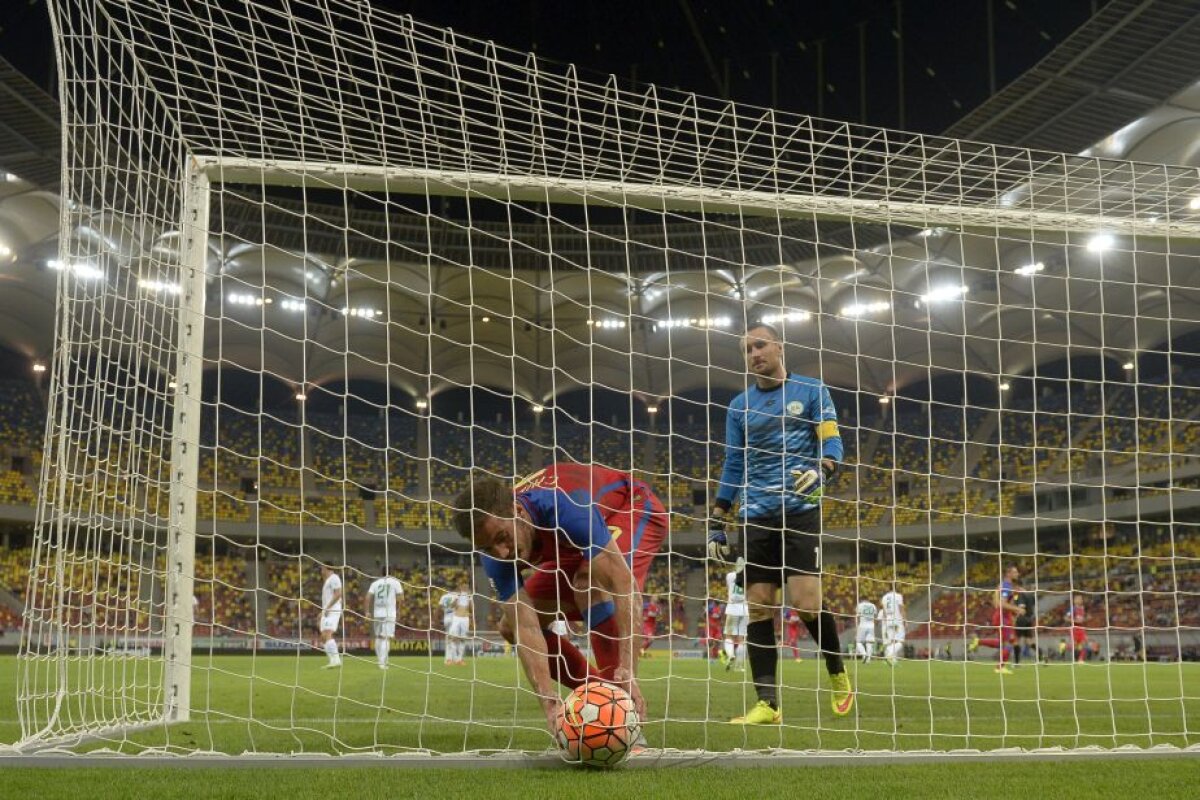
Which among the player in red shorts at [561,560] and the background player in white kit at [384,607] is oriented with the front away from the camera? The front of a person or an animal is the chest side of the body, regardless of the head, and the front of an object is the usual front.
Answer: the background player in white kit

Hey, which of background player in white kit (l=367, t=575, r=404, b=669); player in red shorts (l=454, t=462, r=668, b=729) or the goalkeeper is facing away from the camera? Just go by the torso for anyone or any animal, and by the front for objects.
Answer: the background player in white kit

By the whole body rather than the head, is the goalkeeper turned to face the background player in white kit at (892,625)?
no

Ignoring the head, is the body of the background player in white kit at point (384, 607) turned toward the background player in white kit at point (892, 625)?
no

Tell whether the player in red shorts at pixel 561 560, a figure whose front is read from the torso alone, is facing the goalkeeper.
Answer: no

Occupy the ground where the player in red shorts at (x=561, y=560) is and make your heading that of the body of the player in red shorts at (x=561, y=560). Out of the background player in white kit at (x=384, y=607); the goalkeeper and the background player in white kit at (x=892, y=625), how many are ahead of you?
0

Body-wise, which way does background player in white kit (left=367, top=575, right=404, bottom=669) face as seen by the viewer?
away from the camera

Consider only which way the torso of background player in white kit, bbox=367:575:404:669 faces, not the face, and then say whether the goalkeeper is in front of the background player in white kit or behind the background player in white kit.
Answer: behind

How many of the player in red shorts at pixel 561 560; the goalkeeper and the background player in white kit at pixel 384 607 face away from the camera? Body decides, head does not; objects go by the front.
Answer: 1

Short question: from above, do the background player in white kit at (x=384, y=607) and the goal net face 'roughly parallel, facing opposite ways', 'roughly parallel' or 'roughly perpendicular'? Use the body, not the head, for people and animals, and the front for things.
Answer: roughly parallel

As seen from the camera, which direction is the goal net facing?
away from the camera

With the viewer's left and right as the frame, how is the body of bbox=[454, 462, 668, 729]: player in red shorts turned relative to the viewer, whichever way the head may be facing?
facing the viewer and to the left of the viewer

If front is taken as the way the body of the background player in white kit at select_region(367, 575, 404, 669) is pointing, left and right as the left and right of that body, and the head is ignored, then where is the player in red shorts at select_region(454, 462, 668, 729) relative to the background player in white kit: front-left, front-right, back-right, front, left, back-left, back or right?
back

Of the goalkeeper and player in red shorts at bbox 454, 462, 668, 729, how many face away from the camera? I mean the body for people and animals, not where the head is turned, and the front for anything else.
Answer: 0

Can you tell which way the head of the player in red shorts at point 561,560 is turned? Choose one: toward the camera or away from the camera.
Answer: toward the camera

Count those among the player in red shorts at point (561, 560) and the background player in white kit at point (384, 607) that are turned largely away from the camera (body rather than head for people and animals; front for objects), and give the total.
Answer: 1
